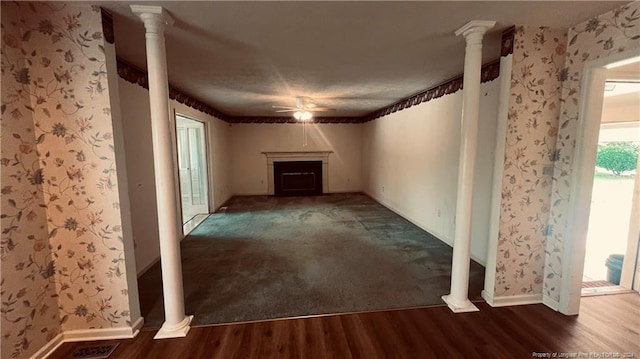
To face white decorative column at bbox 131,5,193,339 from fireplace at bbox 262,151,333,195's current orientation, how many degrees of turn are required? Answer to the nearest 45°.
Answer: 0° — it already faces it

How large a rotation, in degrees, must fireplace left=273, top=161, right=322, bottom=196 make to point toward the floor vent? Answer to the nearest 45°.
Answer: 0° — it already faces it

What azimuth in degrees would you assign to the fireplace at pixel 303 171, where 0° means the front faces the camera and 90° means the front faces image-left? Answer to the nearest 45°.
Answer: approximately 0°

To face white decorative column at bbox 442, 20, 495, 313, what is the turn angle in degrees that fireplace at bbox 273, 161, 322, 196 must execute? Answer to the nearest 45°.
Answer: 0° — it already faces it

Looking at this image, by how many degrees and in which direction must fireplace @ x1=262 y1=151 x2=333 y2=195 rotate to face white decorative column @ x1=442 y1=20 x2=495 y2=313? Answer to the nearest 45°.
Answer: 0° — it already faces it

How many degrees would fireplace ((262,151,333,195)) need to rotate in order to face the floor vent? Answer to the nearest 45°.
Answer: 0° — it already faces it
